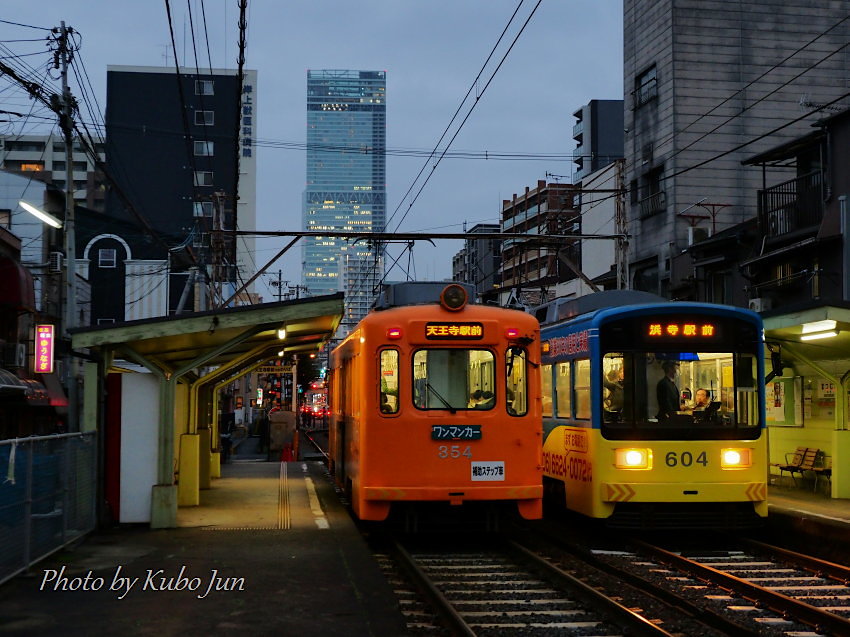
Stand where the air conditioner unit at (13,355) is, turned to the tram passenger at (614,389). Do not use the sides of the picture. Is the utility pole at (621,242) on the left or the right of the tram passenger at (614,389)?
left

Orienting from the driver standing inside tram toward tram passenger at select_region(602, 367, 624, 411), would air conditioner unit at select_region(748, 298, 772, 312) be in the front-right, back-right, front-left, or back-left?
back-right

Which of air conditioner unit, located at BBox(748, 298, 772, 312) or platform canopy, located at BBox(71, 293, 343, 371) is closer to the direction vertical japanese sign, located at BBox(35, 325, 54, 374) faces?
the platform canopy

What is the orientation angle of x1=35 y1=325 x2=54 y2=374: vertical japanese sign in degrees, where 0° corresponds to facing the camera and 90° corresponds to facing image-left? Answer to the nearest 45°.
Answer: approximately 0°

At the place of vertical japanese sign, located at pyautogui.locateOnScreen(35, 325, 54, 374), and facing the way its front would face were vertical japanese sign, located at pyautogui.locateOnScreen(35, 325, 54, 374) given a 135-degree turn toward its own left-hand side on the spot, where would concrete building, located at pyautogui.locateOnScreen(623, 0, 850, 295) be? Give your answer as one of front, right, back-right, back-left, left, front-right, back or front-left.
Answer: front-right

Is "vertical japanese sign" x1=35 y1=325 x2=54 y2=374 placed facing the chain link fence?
yes
